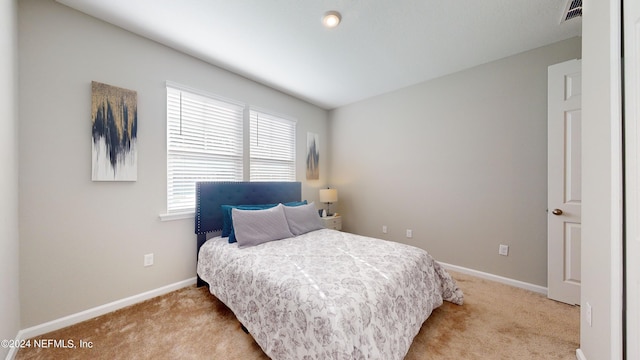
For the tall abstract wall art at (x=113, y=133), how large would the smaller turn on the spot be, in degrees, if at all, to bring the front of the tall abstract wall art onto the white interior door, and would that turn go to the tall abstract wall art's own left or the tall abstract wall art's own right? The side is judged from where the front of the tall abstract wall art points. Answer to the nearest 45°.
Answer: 0° — it already faces it

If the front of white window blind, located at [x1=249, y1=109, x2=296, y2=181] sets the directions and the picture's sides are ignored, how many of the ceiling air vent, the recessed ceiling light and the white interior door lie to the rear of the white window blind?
0

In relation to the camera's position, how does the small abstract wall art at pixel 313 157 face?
facing the viewer and to the right of the viewer

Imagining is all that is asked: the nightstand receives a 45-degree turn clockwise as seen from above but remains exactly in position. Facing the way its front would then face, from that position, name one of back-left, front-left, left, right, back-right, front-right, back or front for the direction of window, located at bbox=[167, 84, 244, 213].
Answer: front-right

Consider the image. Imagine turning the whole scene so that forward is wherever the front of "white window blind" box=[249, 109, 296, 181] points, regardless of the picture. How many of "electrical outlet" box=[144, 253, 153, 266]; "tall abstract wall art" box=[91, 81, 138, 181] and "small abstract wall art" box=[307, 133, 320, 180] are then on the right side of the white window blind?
2

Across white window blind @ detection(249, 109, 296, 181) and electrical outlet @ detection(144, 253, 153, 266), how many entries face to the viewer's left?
0

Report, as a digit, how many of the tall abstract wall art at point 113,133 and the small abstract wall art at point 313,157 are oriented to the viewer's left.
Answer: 0

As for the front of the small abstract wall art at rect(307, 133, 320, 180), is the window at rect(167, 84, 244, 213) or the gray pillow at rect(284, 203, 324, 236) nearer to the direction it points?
the gray pillow

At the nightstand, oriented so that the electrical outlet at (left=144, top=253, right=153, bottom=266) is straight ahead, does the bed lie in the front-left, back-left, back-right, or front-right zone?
front-left

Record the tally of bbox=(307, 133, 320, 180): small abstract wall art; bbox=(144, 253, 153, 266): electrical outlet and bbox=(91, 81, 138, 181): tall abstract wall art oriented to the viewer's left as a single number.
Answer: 0

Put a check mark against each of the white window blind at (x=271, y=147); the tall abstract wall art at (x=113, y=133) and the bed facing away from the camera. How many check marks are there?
0

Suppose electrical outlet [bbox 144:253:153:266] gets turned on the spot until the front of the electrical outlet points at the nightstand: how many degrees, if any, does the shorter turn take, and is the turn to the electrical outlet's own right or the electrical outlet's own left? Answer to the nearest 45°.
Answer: approximately 90° to the electrical outlet's own left

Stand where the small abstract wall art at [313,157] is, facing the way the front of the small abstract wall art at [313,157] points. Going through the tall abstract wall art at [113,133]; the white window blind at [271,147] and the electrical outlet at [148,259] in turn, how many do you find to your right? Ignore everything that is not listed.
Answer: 3

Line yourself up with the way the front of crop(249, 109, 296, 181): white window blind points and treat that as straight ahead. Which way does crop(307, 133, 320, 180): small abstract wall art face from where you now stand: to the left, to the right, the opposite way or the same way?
the same way

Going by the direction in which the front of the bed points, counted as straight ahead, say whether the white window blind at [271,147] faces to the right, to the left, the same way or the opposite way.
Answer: the same way
